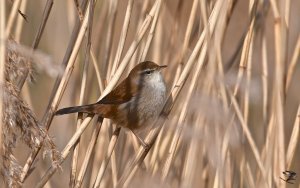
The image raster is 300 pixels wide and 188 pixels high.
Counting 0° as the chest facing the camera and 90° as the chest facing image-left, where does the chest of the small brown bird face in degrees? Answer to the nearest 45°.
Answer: approximately 270°

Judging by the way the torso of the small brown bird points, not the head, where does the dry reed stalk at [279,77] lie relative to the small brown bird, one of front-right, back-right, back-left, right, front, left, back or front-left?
front-left
